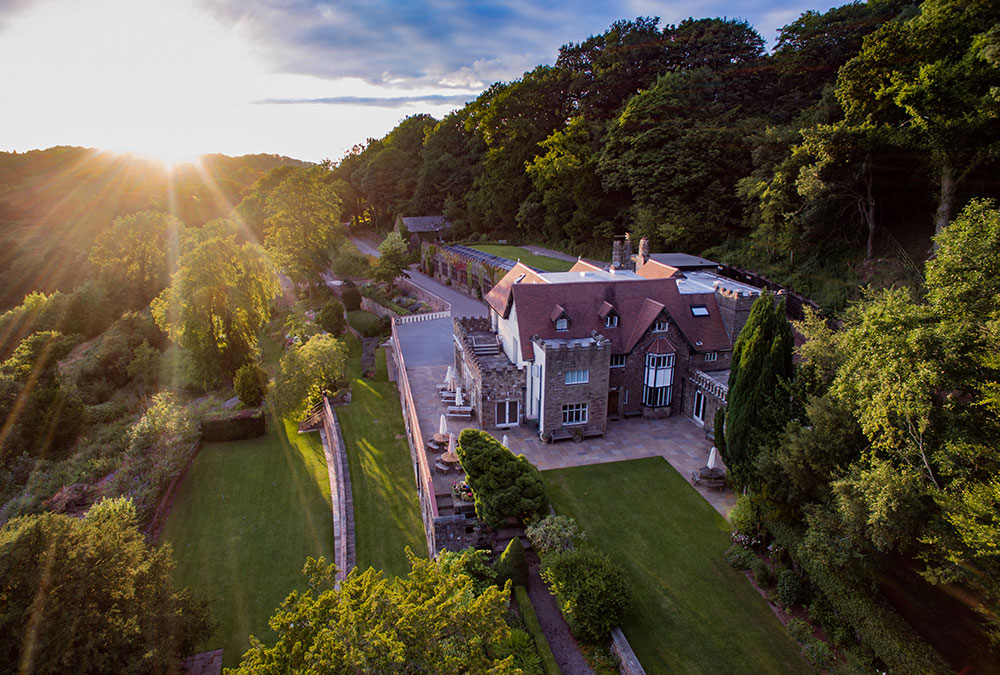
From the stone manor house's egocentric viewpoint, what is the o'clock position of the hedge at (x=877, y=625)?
The hedge is roughly at 11 o'clock from the stone manor house.

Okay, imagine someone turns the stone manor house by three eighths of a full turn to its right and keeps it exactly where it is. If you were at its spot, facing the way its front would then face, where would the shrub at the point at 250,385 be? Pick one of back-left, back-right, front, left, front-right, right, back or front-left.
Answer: front-left

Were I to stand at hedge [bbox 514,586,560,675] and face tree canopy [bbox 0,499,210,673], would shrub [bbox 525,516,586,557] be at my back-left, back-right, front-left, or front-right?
back-right

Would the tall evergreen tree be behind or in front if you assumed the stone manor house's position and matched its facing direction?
in front

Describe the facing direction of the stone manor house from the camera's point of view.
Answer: facing the viewer

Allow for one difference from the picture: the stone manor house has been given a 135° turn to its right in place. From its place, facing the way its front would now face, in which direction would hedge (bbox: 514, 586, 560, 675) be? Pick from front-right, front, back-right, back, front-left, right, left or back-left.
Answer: back-left

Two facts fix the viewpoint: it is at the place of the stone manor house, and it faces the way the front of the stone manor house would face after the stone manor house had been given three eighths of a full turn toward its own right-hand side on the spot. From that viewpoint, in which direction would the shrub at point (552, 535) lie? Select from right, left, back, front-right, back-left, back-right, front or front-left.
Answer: back-left

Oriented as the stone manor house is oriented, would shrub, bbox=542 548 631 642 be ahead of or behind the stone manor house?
ahead

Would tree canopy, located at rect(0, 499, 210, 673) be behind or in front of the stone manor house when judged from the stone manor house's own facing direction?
in front

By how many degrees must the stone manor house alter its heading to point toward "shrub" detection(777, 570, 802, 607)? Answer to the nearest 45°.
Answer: approximately 45° to its left
